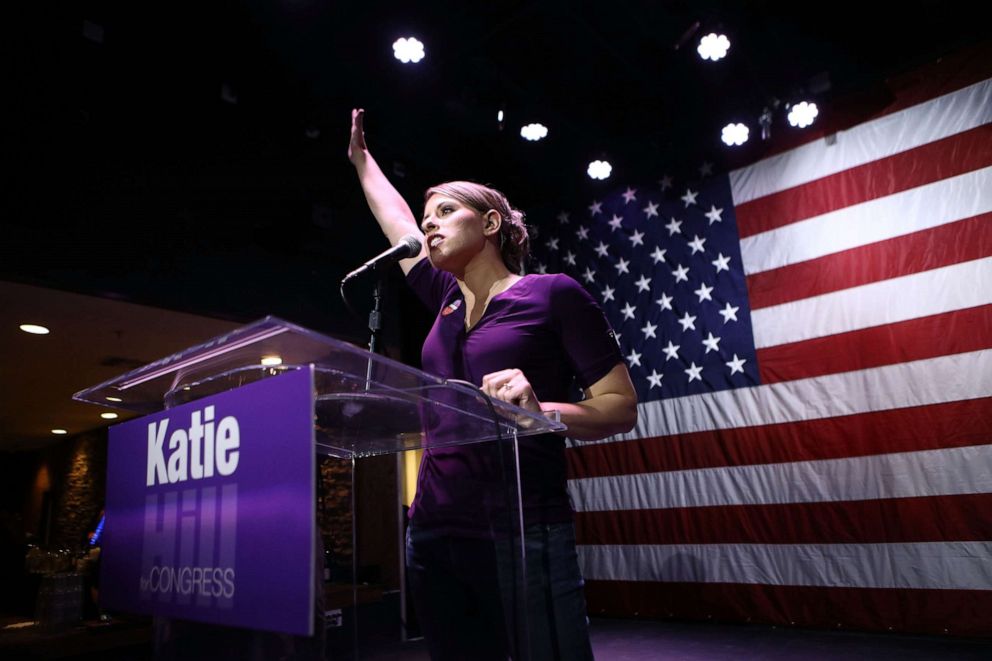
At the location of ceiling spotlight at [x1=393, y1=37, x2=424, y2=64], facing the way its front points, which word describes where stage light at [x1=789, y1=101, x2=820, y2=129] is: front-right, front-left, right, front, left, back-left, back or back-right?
left

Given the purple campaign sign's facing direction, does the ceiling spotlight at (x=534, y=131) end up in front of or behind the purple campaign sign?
behind

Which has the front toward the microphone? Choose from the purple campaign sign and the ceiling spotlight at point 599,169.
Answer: the ceiling spotlight

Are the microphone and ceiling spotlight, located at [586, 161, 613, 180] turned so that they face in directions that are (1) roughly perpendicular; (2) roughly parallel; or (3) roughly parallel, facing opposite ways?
roughly perpendicular

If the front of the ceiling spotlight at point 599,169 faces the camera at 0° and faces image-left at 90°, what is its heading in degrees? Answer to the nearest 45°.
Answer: approximately 0°

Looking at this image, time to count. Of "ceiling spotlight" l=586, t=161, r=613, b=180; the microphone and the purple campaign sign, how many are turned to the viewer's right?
1

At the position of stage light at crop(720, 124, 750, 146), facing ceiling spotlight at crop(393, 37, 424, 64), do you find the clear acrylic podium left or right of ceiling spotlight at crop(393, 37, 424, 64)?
left

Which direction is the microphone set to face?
to the viewer's right

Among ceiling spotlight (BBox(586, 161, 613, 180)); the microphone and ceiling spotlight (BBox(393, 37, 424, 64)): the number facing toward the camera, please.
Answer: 2

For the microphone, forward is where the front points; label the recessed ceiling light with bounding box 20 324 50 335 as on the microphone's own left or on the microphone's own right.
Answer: on the microphone's own left

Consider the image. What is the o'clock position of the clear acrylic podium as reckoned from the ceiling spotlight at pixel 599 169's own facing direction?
The clear acrylic podium is roughly at 12 o'clock from the ceiling spotlight.

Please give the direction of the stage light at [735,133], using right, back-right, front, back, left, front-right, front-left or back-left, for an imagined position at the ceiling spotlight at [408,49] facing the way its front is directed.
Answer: left

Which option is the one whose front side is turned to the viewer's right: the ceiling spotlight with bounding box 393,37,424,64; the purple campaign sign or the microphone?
the microphone
